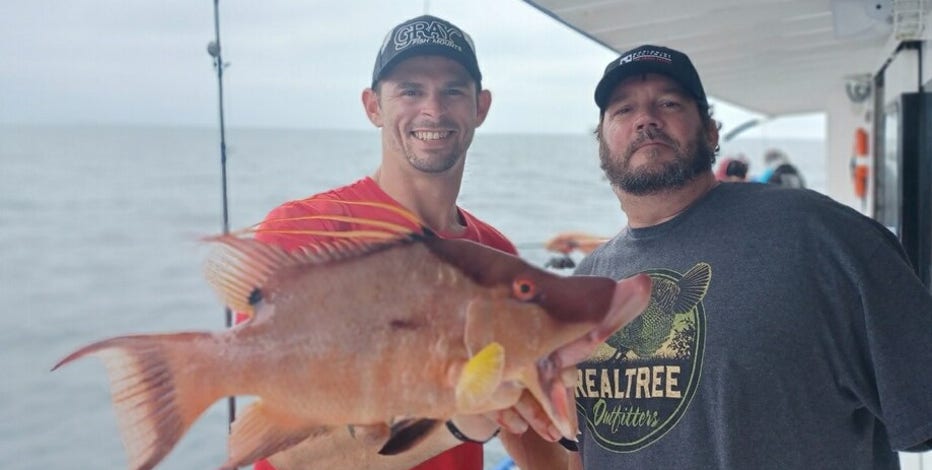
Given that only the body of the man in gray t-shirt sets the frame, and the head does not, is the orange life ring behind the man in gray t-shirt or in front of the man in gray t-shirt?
behind

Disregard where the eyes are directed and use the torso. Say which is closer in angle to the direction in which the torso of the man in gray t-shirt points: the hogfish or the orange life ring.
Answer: the hogfish

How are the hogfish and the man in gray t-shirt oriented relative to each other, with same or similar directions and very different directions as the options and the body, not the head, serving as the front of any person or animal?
very different directions

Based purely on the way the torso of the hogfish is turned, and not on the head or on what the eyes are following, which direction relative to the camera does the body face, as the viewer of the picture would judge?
to the viewer's right

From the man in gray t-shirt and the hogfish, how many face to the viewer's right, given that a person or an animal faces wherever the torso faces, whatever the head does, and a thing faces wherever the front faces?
1

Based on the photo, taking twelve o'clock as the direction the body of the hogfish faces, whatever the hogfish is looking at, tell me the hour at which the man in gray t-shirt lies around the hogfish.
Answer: The man in gray t-shirt is roughly at 11 o'clock from the hogfish.

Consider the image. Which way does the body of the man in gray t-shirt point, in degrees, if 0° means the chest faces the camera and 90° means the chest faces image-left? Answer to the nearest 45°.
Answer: approximately 45°

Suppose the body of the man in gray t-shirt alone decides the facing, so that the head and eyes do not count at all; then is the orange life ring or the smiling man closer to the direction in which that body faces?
the smiling man

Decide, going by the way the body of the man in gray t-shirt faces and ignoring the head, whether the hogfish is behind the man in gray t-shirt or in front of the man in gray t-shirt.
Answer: in front
